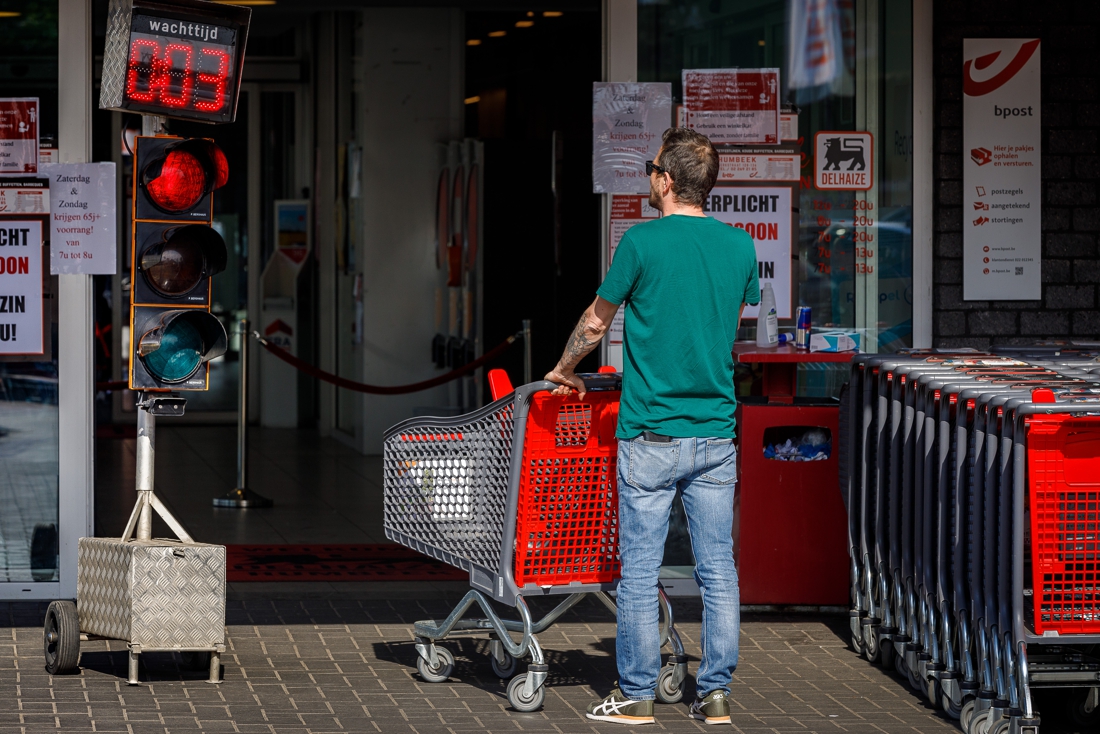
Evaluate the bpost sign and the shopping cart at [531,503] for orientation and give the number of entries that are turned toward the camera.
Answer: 1

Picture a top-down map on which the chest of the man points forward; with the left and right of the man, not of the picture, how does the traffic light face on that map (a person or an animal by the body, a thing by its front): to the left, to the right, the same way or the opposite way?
the opposite way

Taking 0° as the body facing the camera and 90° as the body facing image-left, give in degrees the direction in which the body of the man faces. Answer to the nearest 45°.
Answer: approximately 135°

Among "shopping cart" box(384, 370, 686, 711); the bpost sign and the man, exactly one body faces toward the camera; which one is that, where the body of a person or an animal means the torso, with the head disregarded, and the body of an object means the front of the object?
the bpost sign

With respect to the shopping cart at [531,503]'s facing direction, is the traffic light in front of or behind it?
in front

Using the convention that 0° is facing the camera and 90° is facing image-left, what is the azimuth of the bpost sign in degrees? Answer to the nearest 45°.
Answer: approximately 0°

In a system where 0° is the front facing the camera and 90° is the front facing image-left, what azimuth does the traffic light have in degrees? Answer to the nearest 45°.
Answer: approximately 315°

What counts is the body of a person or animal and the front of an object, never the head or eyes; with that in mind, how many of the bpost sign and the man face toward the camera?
1

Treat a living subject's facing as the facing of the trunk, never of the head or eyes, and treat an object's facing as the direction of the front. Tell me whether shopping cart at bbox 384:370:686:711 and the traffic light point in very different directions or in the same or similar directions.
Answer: very different directions

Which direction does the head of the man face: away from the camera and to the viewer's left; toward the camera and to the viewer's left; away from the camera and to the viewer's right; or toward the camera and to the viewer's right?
away from the camera and to the viewer's left

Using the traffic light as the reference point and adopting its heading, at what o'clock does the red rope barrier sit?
The red rope barrier is roughly at 8 o'clock from the traffic light.

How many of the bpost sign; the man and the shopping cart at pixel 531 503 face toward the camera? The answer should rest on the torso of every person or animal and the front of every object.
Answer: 1
